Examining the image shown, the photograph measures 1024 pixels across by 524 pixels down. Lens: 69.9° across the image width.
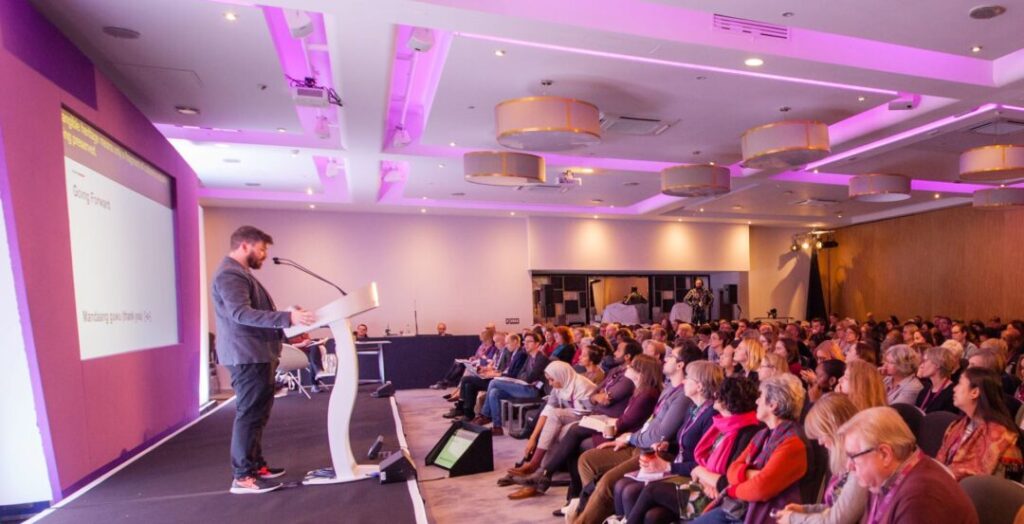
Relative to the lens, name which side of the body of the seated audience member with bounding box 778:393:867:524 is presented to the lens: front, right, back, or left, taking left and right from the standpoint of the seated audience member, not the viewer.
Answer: left

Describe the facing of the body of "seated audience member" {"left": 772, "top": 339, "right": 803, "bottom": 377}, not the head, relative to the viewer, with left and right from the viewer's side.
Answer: facing to the left of the viewer

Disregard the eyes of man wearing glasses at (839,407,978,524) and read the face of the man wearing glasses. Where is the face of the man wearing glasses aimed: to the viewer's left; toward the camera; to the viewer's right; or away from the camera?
to the viewer's left

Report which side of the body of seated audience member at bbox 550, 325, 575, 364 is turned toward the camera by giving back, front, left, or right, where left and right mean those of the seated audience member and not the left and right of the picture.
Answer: left

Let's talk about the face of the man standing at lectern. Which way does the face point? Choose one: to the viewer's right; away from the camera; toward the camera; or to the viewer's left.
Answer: to the viewer's right

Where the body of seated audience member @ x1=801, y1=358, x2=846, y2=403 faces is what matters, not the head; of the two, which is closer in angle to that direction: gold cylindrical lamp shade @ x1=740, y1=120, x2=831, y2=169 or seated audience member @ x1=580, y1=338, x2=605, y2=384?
the seated audience member

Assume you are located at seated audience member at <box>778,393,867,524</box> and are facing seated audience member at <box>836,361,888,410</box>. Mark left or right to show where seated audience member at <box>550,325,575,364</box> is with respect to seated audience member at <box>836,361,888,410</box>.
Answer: left

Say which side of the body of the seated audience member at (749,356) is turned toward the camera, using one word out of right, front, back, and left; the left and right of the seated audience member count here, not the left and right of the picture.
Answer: left

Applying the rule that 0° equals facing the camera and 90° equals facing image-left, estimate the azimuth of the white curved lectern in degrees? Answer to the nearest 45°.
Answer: approximately 270°

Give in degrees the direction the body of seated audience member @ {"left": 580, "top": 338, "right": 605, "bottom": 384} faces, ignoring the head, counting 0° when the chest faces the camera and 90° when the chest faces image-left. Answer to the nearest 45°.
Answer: approximately 90°

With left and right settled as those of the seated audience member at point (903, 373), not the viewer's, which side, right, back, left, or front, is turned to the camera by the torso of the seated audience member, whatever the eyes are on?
left

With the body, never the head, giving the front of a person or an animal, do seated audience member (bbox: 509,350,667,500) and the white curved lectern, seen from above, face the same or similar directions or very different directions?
very different directions

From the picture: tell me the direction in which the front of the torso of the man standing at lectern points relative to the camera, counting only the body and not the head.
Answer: to the viewer's right

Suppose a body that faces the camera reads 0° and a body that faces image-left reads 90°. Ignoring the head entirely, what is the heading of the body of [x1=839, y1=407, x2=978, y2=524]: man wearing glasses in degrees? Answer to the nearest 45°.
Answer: approximately 90°

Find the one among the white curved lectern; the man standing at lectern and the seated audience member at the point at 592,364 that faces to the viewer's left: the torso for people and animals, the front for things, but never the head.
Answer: the seated audience member

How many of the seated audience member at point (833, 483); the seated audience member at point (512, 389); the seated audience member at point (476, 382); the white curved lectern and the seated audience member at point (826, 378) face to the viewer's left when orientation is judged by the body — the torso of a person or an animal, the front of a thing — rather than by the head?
4
